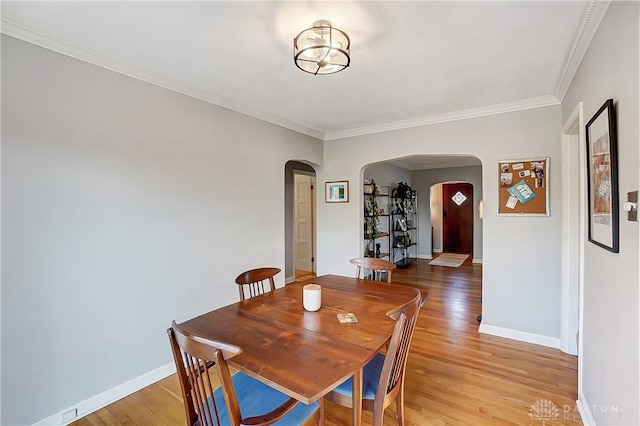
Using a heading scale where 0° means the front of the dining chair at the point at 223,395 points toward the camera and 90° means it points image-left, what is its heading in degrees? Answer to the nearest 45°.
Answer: approximately 225°

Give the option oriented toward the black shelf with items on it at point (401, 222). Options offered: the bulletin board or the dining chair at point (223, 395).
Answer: the dining chair

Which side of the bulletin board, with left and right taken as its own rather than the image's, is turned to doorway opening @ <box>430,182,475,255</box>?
back

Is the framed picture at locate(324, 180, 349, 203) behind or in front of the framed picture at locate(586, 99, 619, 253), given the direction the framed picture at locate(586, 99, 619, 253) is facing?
in front

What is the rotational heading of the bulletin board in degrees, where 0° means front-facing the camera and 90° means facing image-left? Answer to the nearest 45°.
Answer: approximately 0°

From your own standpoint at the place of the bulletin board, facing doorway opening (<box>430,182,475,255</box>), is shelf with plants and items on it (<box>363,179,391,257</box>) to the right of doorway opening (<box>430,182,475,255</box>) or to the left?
left

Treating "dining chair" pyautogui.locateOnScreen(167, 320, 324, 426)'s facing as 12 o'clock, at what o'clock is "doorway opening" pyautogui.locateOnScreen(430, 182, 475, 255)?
The doorway opening is roughly at 12 o'clock from the dining chair.

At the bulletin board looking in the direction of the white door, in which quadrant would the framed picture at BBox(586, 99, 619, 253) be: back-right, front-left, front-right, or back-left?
back-left

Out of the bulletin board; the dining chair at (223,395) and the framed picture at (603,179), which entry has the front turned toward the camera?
the bulletin board

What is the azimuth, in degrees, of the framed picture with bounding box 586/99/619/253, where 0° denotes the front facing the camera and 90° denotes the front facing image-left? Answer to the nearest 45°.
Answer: approximately 90°

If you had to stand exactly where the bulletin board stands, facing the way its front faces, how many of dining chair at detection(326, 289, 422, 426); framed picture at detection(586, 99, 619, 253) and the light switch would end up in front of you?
3

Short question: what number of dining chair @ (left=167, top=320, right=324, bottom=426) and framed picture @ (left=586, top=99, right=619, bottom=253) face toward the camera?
0

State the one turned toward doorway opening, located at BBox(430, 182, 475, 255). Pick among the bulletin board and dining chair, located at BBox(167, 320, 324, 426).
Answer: the dining chair

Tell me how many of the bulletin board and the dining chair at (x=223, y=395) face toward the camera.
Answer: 1

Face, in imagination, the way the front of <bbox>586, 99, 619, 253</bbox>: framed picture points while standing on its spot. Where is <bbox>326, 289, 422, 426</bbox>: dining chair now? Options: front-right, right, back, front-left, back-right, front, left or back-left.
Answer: front-left

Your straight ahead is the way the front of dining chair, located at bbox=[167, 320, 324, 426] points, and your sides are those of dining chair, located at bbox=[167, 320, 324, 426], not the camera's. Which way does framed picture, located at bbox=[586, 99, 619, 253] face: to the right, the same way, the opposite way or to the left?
to the left

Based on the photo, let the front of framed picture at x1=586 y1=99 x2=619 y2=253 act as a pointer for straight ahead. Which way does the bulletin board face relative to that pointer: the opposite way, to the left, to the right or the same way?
to the left
